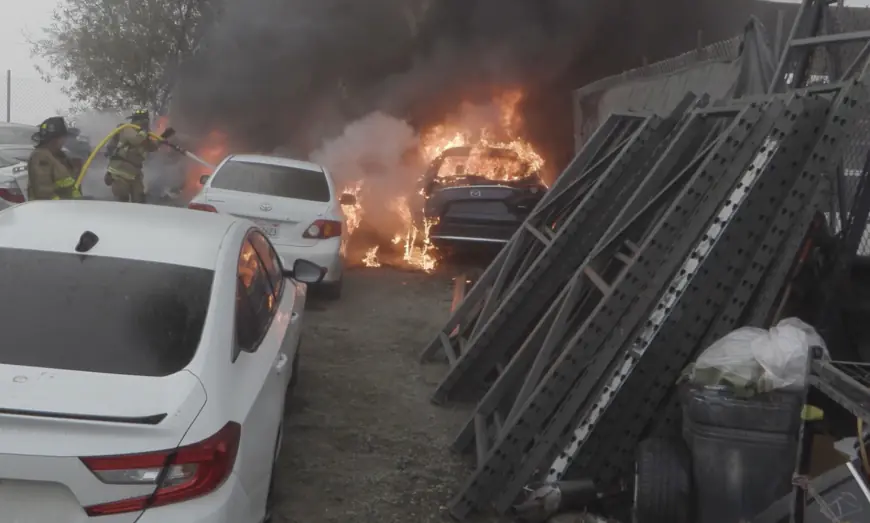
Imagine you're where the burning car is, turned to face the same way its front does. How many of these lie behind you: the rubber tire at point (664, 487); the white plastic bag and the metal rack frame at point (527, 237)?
3

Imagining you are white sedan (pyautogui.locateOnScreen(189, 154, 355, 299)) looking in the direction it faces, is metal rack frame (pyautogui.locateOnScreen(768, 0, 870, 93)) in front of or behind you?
behind

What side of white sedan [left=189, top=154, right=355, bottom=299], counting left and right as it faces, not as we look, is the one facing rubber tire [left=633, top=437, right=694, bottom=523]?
back

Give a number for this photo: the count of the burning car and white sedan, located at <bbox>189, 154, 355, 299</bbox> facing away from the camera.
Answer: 2

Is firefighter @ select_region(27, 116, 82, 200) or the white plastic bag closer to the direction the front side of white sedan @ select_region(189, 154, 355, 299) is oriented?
the firefighter

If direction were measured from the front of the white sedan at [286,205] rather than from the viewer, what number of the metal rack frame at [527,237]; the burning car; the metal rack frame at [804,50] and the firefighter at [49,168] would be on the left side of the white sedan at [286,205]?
1

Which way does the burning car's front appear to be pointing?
away from the camera

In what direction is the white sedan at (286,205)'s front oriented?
away from the camera

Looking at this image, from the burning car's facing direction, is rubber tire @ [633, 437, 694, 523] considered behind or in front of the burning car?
behind

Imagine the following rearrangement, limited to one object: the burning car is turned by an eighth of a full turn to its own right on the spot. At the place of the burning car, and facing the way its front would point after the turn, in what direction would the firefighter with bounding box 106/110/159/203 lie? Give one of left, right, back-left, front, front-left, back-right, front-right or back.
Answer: back-left

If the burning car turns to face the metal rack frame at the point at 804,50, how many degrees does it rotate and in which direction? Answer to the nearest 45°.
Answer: approximately 135° to its right

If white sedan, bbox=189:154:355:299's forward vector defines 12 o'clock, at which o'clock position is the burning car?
The burning car is roughly at 2 o'clock from the white sedan.

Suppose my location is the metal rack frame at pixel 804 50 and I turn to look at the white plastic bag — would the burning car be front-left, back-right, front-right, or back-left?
back-right
